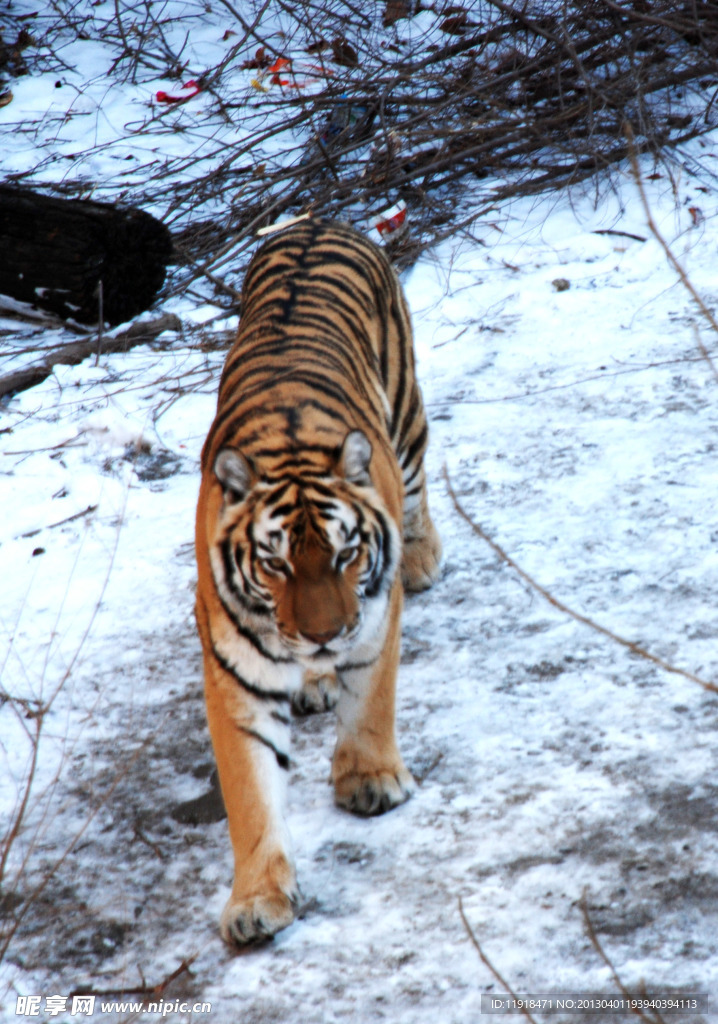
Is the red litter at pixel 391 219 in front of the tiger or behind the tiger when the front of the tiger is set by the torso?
behind

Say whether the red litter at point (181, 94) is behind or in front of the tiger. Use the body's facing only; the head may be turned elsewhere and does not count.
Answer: behind

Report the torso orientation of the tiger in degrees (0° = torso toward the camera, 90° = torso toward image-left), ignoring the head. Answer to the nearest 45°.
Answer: approximately 0°

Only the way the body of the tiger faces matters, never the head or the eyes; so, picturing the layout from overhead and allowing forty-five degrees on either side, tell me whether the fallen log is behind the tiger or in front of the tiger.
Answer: behind

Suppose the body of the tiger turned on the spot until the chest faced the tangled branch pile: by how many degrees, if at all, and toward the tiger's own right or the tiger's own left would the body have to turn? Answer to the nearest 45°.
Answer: approximately 180°

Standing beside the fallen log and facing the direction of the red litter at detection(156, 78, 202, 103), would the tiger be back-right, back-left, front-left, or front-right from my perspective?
back-right
